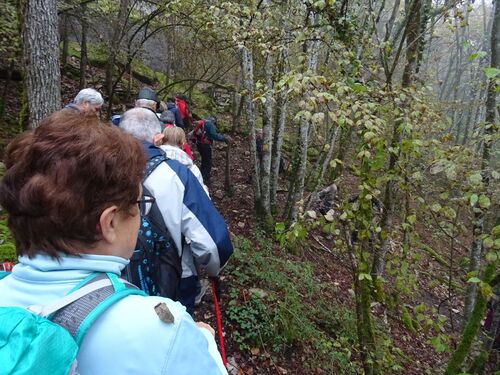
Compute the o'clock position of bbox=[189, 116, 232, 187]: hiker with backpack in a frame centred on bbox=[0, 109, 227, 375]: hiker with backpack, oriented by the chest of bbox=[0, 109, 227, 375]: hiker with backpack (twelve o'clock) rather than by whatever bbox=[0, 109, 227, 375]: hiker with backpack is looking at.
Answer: bbox=[189, 116, 232, 187]: hiker with backpack is roughly at 11 o'clock from bbox=[0, 109, 227, 375]: hiker with backpack.

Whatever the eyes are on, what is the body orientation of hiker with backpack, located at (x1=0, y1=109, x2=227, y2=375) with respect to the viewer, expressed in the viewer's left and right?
facing away from the viewer and to the right of the viewer

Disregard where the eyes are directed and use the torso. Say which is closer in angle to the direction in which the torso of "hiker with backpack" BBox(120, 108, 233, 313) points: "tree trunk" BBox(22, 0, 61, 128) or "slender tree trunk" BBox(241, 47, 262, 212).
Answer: the slender tree trunk

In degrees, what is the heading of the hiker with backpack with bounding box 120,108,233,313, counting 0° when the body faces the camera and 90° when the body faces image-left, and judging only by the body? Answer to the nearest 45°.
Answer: approximately 225°

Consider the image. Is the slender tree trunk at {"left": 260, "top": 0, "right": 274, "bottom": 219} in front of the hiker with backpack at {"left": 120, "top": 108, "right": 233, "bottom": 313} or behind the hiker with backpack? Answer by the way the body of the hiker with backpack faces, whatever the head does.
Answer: in front

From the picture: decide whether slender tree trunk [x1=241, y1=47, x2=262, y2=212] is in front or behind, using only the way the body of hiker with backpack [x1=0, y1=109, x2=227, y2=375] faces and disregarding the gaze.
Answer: in front

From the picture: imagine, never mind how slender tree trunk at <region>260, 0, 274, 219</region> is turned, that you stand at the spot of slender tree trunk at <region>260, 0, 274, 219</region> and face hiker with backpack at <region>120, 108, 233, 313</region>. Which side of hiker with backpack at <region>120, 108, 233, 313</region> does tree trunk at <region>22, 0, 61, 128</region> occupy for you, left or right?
right

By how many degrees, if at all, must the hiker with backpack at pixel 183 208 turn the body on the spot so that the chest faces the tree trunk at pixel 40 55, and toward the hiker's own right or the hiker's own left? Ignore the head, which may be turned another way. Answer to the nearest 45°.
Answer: approximately 90° to the hiker's own left

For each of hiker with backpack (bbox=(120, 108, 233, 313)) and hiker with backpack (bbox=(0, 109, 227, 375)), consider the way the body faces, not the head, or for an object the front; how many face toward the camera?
0
